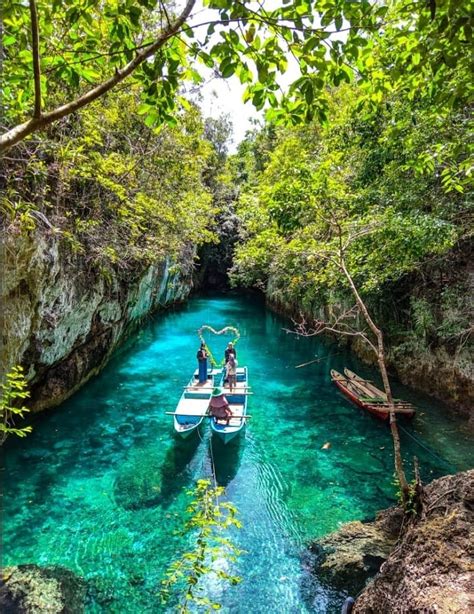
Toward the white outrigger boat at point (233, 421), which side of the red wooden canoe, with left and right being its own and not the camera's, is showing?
left

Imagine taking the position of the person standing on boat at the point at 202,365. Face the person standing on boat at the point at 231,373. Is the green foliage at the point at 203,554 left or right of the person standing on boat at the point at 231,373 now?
right

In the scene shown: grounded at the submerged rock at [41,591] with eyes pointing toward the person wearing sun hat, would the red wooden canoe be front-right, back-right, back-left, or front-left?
front-right

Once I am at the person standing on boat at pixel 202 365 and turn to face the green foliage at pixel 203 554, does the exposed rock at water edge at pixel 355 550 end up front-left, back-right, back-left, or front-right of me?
front-left
